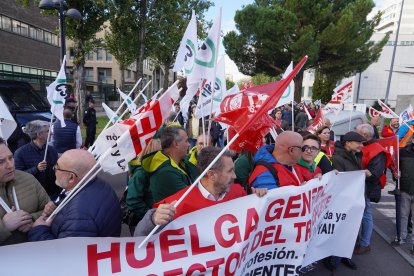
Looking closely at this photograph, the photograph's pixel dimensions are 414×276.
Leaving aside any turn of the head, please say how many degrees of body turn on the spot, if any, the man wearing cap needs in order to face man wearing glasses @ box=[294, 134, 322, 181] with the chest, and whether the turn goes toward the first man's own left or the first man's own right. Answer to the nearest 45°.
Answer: approximately 135° to the first man's own right

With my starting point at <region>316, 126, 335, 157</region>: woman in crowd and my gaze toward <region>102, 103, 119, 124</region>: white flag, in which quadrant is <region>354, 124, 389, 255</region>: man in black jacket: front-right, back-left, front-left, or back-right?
back-left

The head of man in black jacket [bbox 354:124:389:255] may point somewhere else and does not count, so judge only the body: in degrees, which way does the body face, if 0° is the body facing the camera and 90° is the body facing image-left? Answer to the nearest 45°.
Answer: approximately 90°
